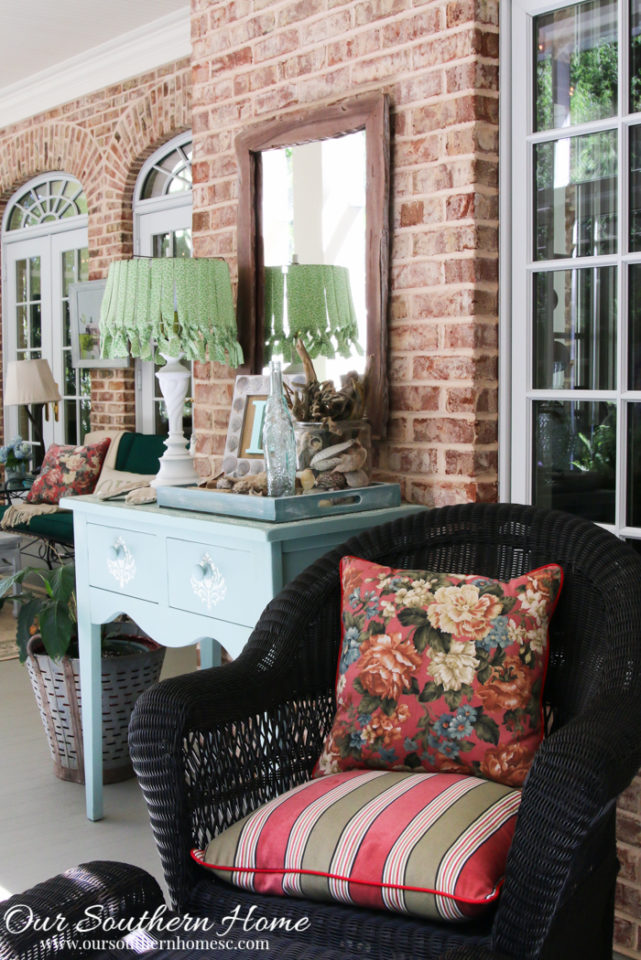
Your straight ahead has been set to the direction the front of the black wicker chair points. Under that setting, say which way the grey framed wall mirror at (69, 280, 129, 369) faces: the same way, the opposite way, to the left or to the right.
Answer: the same way

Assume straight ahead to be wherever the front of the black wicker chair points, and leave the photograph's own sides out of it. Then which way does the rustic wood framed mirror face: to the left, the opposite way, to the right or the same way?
the same way

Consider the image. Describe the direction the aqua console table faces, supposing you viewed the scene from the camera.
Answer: facing the viewer and to the left of the viewer

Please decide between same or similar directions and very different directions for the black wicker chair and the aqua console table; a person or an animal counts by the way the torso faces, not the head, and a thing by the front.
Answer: same or similar directions

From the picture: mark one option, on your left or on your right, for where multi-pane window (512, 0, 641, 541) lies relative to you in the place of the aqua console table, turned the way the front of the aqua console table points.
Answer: on your left

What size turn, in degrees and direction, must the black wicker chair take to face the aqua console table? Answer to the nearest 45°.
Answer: approximately 90° to its right

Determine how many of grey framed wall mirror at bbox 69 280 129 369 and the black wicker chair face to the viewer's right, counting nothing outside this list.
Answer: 0

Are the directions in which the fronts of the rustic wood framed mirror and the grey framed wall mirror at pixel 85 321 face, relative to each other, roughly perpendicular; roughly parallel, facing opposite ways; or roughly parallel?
roughly parallel

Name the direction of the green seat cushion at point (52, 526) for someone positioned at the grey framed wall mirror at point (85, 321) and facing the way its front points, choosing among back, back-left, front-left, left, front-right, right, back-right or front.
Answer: front-left

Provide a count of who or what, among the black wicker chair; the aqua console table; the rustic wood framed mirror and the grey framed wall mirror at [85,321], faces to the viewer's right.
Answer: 0
